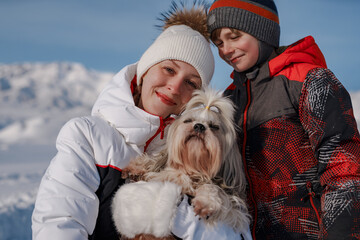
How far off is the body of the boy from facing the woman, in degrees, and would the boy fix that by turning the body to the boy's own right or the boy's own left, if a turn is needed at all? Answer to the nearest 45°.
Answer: approximately 45° to the boy's own right

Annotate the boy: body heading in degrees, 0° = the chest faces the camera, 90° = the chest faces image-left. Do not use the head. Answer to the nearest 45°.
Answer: approximately 45°

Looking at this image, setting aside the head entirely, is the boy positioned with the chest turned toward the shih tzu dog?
yes

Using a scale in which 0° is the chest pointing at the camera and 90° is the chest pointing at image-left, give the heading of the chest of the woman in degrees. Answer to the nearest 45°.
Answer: approximately 315°
